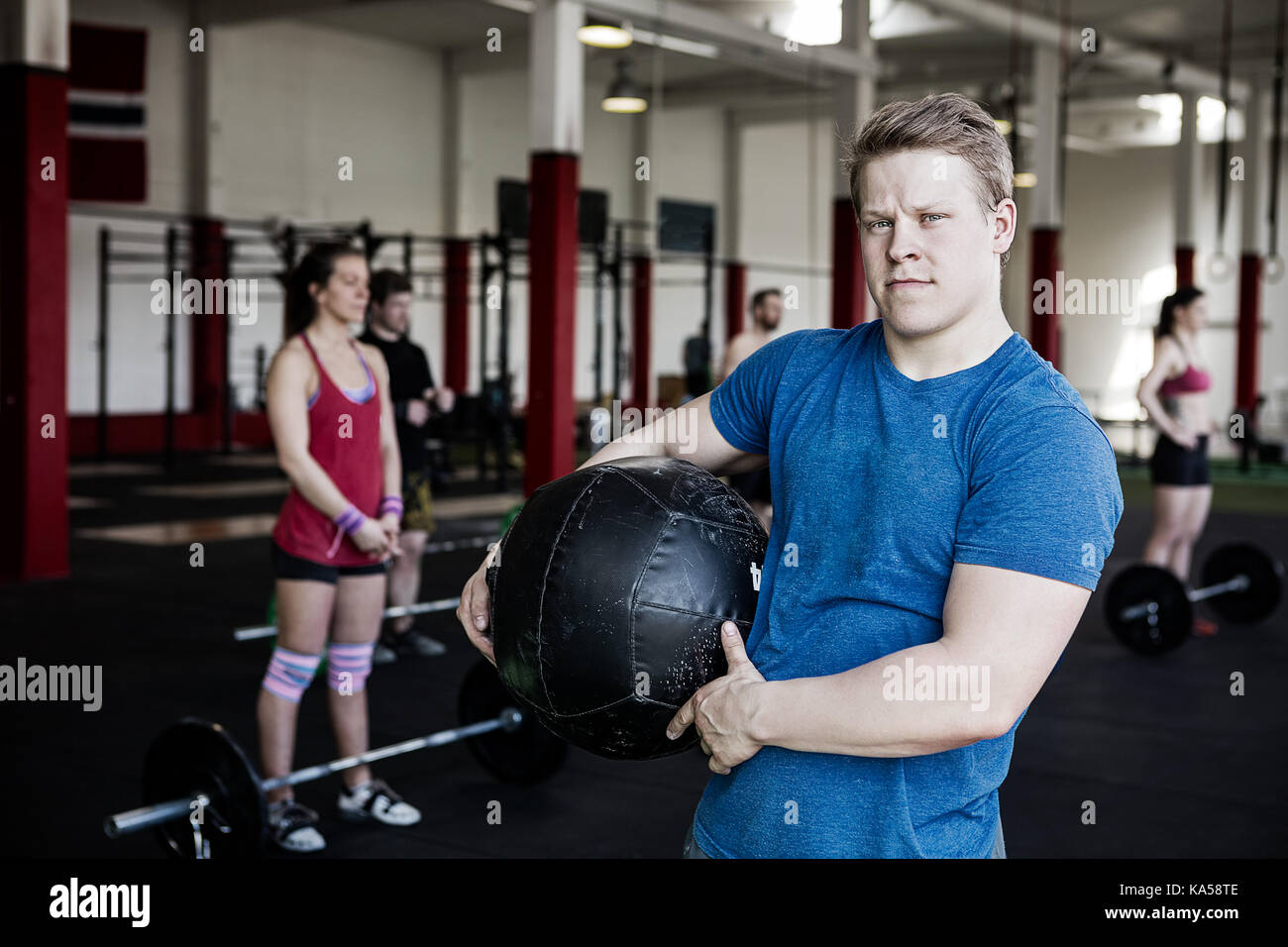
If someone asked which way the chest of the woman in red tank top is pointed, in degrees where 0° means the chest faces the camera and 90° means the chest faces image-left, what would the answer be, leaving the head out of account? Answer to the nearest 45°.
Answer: approximately 315°

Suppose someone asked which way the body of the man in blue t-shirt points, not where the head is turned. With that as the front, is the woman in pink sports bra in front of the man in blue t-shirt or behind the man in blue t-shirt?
behind

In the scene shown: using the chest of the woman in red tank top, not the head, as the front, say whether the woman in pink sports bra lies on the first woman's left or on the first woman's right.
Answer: on the first woman's left

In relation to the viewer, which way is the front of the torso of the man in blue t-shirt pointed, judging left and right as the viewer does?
facing the viewer and to the left of the viewer

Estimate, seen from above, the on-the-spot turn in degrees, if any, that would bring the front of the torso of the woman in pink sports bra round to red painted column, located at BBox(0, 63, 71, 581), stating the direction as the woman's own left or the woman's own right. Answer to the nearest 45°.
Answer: approximately 135° to the woman's own right

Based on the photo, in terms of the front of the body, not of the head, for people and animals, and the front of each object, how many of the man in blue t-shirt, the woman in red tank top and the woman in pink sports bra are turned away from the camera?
0
